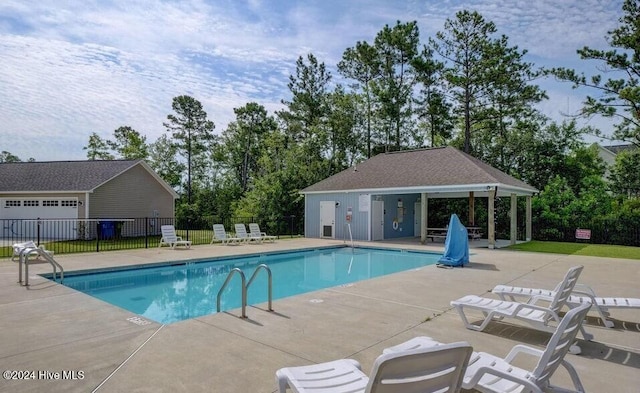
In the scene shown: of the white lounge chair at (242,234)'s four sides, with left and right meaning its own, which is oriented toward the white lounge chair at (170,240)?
right

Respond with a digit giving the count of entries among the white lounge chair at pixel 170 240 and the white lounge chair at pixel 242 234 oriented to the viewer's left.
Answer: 0

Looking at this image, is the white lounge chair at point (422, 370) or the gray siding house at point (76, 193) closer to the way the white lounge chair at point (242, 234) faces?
the white lounge chair

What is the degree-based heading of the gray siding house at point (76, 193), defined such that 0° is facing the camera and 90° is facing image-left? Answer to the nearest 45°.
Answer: approximately 45°

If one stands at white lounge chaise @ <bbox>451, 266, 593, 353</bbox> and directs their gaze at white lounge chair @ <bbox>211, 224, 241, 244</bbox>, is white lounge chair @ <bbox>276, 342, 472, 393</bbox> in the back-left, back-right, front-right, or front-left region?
back-left

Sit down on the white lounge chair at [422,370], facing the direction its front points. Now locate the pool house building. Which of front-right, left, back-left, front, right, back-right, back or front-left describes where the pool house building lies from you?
front-right

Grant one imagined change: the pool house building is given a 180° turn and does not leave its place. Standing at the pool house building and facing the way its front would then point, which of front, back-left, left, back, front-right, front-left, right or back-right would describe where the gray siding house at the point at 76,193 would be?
back-left

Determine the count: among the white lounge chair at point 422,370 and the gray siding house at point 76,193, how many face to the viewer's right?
0

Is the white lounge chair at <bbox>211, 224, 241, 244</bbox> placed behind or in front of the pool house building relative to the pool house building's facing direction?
in front

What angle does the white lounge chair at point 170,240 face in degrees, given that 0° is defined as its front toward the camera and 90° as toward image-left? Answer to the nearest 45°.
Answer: approximately 315°

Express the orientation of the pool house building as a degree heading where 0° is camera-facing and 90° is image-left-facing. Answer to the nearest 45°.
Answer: approximately 45°

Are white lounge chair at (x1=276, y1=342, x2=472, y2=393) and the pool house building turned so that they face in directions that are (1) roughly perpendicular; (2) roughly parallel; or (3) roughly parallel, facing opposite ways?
roughly perpendicular

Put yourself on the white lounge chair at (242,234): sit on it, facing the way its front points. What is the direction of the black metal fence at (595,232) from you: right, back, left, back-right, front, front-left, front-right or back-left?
front-left
